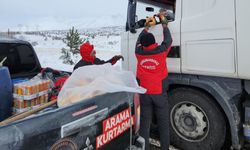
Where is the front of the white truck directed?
to the viewer's left

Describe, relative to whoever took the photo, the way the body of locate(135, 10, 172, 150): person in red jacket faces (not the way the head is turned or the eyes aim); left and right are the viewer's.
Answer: facing away from the viewer

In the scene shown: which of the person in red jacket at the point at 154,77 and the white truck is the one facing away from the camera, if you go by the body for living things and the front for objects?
the person in red jacket

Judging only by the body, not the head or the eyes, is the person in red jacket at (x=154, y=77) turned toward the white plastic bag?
no

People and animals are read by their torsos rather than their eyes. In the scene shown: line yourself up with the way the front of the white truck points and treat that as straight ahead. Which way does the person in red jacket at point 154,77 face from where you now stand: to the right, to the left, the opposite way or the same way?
to the right

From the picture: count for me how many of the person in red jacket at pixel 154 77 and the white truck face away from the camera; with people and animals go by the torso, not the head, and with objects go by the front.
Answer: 1
